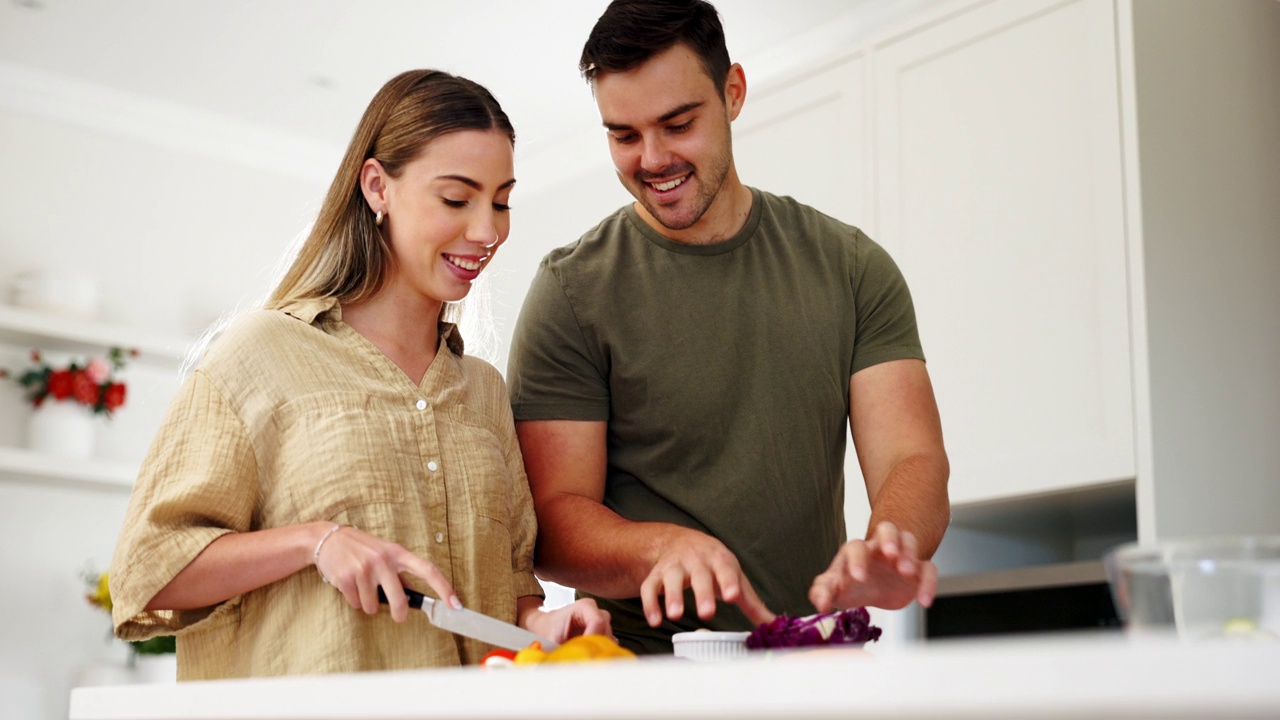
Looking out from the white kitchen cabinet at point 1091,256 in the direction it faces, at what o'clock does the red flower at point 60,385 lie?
The red flower is roughly at 2 o'clock from the white kitchen cabinet.

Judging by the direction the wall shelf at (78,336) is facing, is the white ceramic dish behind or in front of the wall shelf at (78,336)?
in front

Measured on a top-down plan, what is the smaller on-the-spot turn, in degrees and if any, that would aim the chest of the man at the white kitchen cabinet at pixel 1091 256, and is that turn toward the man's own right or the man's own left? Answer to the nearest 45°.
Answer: approximately 135° to the man's own left

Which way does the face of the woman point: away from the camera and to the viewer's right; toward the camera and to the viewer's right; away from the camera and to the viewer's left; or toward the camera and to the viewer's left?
toward the camera and to the viewer's right

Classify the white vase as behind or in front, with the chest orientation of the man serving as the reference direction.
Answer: behind

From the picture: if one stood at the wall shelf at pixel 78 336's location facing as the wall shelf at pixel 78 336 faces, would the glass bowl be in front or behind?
in front
